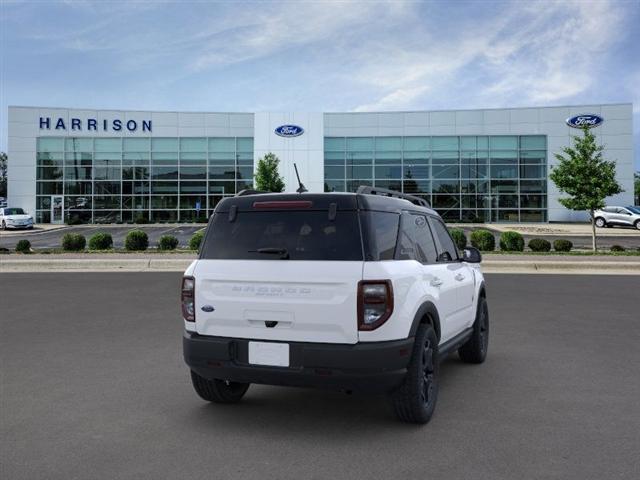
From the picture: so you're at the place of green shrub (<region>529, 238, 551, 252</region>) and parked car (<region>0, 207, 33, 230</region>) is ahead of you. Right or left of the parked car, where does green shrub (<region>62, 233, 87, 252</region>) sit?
left

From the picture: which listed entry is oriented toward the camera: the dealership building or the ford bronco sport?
the dealership building

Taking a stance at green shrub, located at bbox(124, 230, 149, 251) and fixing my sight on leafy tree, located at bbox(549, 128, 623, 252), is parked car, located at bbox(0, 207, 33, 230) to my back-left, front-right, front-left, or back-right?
back-left

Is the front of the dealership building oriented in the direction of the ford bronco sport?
yes

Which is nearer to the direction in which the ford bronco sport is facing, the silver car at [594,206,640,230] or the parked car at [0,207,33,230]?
the silver car

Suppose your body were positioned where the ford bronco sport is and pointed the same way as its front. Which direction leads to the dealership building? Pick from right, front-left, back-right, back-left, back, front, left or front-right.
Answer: front-left

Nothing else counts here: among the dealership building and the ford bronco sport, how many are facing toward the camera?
1

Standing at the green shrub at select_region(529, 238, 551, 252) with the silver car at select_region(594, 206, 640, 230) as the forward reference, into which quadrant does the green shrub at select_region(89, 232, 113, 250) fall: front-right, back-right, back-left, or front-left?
back-left

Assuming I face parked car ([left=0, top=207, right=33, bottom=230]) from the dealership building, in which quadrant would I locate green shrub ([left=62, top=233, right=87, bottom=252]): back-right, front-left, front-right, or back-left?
front-left

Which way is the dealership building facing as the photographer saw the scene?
facing the viewer

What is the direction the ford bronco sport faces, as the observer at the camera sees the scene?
facing away from the viewer and to the right of the viewer

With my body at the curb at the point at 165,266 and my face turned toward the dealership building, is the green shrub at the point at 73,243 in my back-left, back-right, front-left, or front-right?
front-left

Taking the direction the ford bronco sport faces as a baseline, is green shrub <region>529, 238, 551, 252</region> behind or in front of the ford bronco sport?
in front

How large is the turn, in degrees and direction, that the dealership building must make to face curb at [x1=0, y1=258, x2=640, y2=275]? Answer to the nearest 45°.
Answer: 0° — it already faces it

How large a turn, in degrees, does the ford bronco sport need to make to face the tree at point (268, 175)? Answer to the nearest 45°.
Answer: approximately 45° to its left

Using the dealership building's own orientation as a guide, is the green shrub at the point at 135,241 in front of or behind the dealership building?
in front
